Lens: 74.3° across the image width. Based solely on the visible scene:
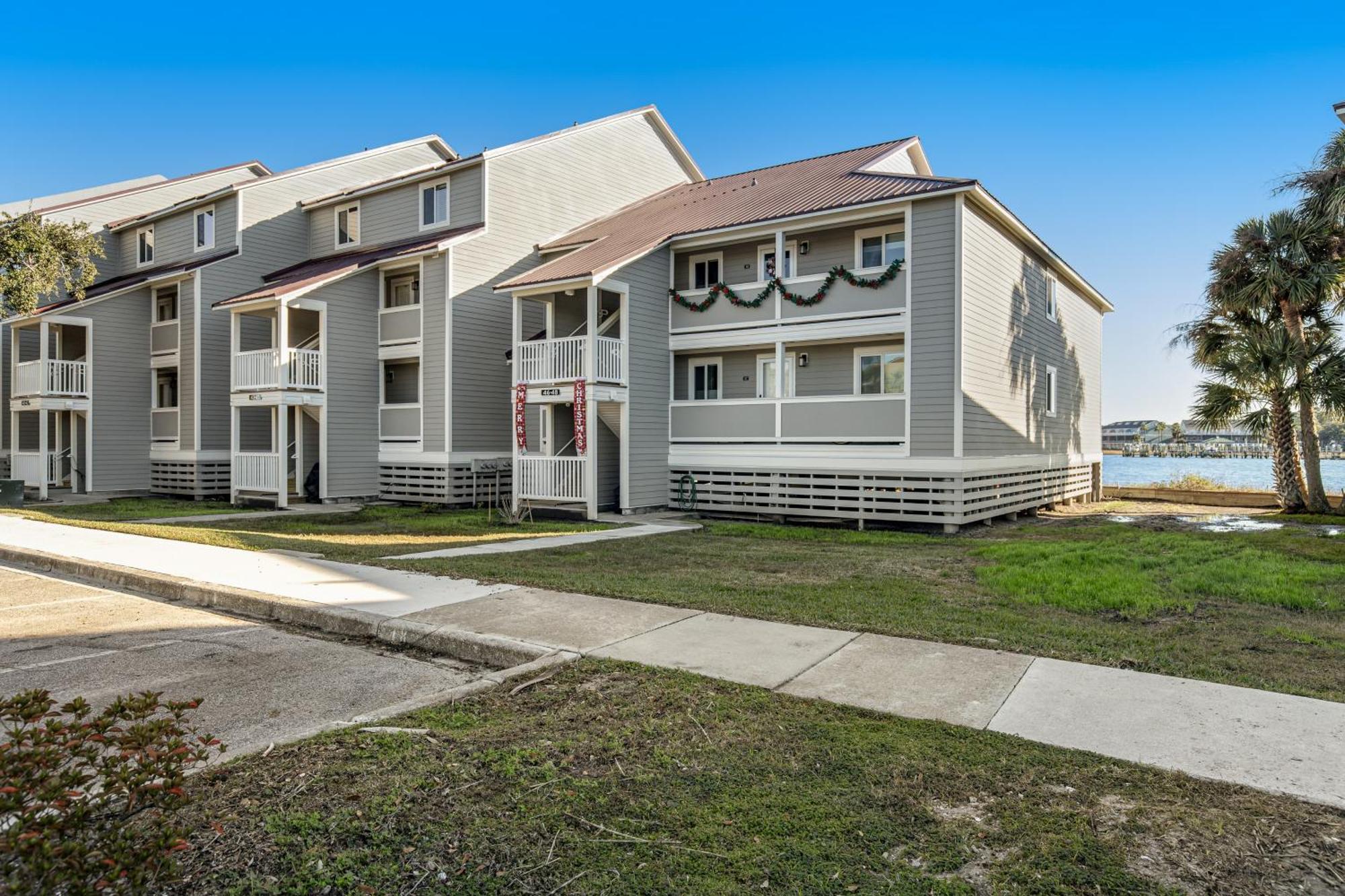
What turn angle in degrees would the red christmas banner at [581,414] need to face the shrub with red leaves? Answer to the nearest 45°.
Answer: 0° — it already faces it

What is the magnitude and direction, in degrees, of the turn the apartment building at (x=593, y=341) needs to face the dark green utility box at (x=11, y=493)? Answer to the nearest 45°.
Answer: approximately 45° to its right

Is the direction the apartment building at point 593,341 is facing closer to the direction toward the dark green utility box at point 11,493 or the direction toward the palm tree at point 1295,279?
the dark green utility box

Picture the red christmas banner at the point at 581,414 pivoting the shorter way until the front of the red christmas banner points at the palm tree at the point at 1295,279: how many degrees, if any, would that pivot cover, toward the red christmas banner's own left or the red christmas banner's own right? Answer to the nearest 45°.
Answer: approximately 90° to the red christmas banner's own left

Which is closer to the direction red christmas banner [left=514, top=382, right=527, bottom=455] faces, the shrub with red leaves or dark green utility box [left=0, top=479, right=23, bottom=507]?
the shrub with red leaves

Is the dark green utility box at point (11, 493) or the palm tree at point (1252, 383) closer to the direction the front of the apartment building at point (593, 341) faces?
the dark green utility box

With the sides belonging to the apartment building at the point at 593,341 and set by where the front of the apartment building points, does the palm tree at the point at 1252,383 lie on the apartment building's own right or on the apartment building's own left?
on the apartment building's own left

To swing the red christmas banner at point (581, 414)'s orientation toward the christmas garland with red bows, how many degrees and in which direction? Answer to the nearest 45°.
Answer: approximately 90° to its left

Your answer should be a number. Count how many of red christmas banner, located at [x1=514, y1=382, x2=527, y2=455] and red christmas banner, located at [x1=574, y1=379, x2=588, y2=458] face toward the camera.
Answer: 2

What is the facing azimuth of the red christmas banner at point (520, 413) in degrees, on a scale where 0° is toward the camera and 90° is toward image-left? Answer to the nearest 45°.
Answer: approximately 0°

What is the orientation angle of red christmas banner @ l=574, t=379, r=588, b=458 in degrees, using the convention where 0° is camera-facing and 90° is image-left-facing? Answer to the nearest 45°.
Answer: approximately 0°

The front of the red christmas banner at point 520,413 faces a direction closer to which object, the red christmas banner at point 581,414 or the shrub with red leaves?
the shrub with red leaves

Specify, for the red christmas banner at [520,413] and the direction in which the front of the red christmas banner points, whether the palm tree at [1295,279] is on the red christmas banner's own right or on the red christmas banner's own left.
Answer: on the red christmas banner's own left
